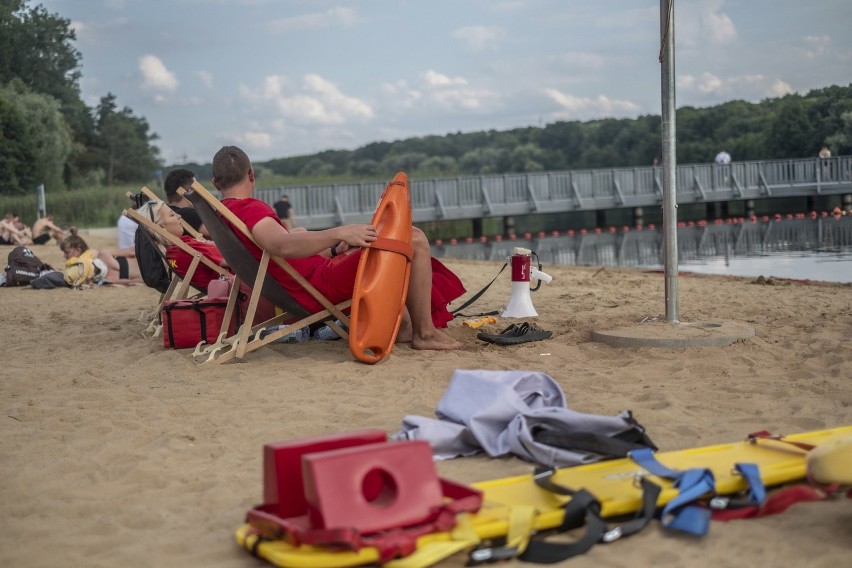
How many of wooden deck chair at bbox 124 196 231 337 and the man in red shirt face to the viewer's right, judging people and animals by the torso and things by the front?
2

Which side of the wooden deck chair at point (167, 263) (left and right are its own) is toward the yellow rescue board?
right

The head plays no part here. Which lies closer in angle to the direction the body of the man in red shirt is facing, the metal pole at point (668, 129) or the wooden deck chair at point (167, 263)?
the metal pole

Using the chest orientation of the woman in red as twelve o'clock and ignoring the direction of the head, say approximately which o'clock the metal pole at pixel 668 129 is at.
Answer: The metal pole is roughly at 1 o'clock from the woman in red.

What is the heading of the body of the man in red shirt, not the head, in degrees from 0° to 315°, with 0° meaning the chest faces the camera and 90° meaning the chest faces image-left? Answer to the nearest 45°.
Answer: approximately 270°

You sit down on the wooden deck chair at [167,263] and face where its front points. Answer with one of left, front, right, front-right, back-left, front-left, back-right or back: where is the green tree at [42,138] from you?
left

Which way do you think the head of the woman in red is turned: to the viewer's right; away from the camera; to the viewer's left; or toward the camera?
to the viewer's right

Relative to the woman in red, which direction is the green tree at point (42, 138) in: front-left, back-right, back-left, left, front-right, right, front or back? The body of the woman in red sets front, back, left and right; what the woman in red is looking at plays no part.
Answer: left

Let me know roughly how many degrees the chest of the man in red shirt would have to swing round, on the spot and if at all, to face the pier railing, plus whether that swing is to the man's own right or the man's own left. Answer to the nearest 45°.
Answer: approximately 90° to the man's own left

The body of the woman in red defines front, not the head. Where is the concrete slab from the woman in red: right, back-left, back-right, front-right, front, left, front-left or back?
front-right

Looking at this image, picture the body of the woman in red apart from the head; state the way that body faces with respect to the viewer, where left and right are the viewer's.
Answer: facing to the right of the viewer

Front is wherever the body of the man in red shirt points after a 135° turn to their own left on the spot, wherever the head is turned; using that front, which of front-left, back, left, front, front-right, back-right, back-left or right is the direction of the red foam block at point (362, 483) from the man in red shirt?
back-left

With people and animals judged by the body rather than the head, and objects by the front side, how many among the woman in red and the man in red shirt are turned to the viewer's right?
2

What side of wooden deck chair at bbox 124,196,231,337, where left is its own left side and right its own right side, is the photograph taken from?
right

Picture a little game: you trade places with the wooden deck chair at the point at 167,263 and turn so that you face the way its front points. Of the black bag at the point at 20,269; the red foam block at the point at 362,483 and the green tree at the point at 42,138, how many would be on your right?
1

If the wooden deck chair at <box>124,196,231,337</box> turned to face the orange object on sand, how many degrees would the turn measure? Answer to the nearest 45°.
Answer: approximately 45° to its right
